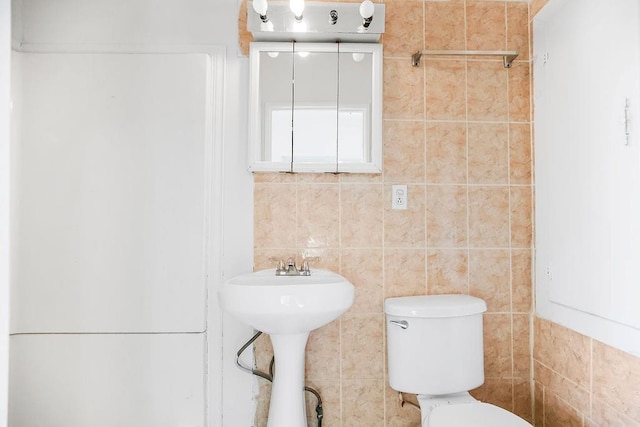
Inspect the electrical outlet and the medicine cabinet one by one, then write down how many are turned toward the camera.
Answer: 2

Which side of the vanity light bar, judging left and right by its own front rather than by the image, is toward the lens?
front

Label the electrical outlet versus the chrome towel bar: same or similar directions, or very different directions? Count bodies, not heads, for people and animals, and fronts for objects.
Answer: same or similar directions

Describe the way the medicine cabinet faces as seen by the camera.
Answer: facing the viewer

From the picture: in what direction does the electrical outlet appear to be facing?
toward the camera

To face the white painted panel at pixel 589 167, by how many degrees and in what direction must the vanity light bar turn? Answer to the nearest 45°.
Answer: approximately 90° to its left

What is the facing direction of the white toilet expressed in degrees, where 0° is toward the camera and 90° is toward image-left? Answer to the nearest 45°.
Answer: approximately 315°

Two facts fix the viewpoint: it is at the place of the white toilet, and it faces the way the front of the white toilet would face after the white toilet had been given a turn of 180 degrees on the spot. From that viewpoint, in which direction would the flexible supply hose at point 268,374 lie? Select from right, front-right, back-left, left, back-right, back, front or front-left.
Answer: front-left

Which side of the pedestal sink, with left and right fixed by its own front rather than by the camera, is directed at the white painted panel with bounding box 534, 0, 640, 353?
left
